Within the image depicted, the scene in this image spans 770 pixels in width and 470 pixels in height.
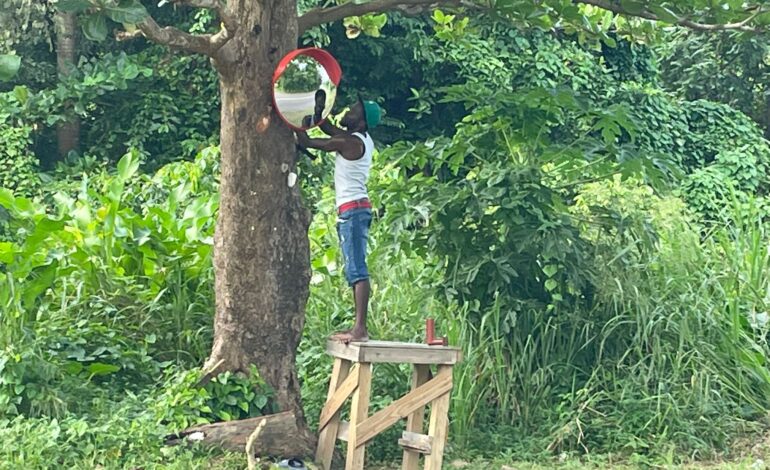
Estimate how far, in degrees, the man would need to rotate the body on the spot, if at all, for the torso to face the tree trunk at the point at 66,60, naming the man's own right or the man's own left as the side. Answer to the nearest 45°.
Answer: approximately 45° to the man's own right

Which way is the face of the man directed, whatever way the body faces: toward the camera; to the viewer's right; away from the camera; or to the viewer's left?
to the viewer's left

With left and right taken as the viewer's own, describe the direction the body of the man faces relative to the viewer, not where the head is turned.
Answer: facing to the left of the viewer
